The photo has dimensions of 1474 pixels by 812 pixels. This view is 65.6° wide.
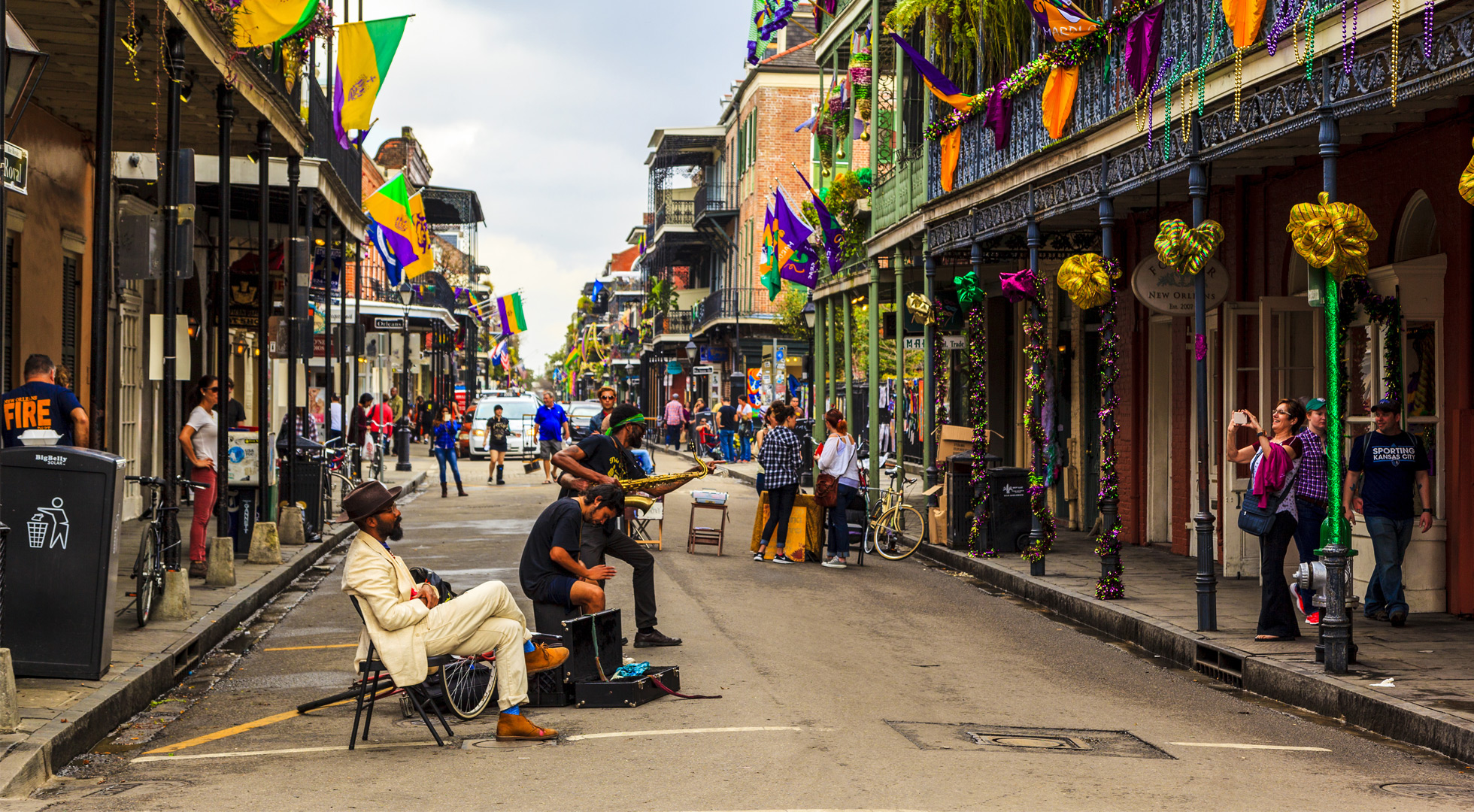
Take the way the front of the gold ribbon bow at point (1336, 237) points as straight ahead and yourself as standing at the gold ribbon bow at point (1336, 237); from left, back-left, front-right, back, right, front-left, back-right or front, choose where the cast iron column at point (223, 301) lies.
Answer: right

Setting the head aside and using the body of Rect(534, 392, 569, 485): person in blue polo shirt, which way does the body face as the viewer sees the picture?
toward the camera

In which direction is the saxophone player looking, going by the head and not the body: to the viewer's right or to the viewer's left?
to the viewer's right

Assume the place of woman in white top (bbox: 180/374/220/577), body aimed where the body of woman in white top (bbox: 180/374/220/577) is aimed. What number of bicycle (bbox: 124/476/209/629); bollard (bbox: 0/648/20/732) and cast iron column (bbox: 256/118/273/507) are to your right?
2

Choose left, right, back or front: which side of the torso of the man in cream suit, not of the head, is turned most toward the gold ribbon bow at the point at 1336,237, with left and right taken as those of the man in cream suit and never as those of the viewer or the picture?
front

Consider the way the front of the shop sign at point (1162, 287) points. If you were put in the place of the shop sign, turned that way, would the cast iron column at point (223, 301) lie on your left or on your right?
on your right

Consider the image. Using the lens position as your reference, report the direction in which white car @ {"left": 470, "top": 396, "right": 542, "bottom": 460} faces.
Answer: facing the viewer

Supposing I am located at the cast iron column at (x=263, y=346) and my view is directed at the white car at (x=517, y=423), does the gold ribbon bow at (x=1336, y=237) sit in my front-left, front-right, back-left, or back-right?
back-right

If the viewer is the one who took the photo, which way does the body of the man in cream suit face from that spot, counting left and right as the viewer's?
facing to the right of the viewer

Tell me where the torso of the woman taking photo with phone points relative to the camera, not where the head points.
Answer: to the viewer's left

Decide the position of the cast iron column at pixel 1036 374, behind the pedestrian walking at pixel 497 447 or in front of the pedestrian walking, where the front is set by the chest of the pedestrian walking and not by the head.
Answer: in front

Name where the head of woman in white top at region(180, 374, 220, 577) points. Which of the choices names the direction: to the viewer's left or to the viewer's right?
to the viewer's right

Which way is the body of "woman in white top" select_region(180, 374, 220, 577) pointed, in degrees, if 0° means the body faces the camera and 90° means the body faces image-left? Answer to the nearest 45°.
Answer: approximately 270°

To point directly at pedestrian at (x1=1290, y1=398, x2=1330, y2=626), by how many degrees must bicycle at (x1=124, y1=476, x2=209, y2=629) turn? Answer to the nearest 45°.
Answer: approximately 45° to its left
